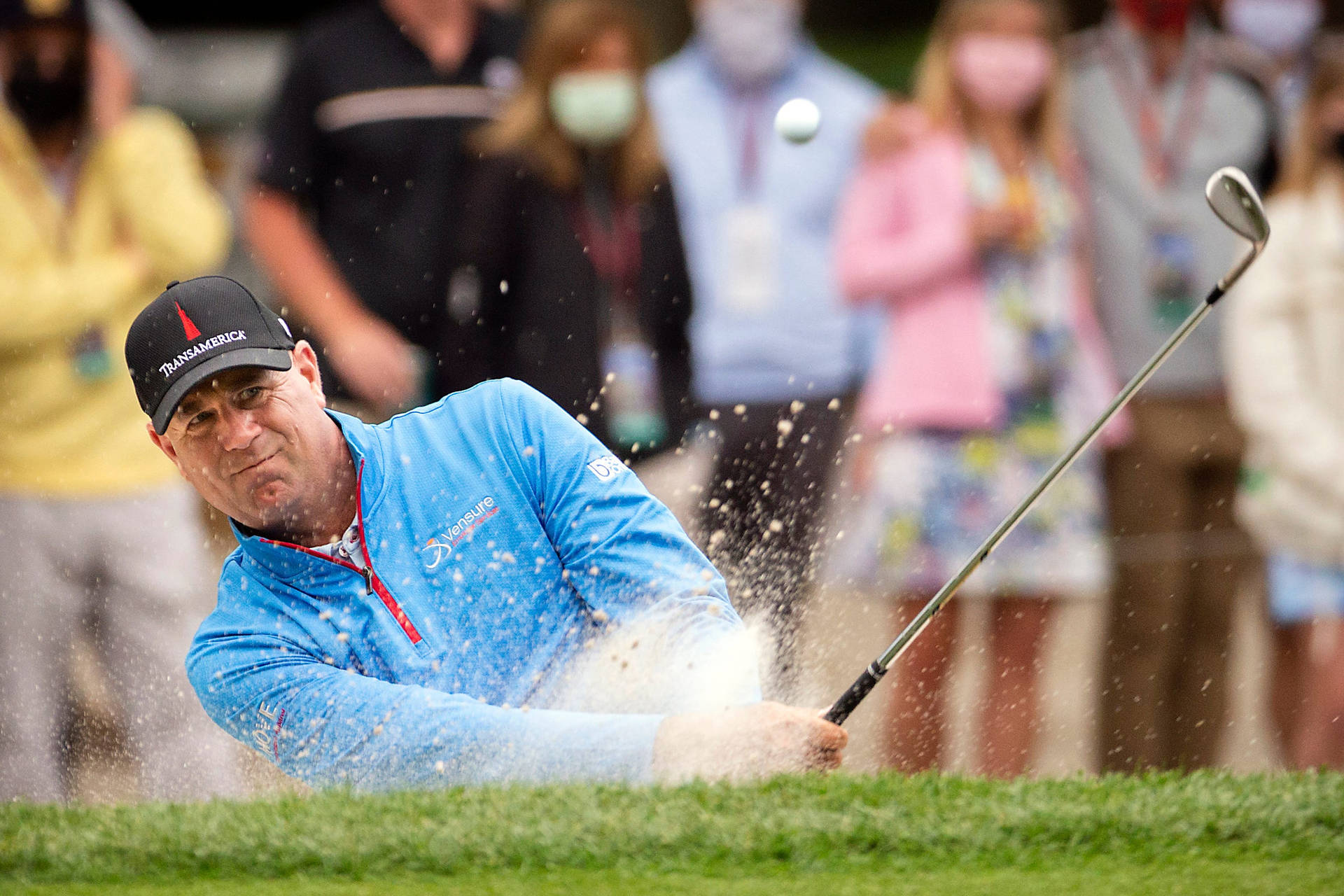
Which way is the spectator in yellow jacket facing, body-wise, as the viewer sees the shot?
toward the camera

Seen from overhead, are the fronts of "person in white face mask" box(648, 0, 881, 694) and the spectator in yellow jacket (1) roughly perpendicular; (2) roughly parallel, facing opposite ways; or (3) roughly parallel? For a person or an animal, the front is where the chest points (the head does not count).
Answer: roughly parallel

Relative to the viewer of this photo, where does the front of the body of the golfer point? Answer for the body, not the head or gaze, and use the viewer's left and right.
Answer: facing the viewer

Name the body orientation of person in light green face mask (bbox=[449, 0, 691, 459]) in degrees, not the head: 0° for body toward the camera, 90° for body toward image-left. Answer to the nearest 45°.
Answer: approximately 315°

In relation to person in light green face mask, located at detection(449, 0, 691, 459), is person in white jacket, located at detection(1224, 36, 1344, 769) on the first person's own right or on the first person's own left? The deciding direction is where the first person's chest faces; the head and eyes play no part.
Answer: on the first person's own left

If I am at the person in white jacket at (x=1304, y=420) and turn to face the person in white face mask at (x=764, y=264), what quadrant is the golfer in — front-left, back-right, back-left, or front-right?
front-left

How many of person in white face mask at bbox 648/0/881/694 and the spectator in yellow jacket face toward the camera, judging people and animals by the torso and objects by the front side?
2

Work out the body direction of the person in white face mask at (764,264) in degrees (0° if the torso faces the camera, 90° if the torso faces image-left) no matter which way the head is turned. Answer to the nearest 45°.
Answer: approximately 0°

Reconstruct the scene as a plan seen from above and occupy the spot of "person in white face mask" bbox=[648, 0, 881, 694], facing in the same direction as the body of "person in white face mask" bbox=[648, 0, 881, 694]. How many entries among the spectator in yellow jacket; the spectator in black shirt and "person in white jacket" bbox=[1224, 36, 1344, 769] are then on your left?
1

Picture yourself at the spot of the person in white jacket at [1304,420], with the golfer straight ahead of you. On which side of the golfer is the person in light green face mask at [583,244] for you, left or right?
right

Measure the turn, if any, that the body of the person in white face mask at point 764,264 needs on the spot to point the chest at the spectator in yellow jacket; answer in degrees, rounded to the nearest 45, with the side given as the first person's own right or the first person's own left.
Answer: approximately 90° to the first person's own right

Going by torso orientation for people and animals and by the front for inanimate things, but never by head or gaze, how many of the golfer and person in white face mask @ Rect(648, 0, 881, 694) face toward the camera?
2

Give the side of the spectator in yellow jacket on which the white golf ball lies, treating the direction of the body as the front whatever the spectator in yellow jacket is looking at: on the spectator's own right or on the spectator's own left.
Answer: on the spectator's own left
